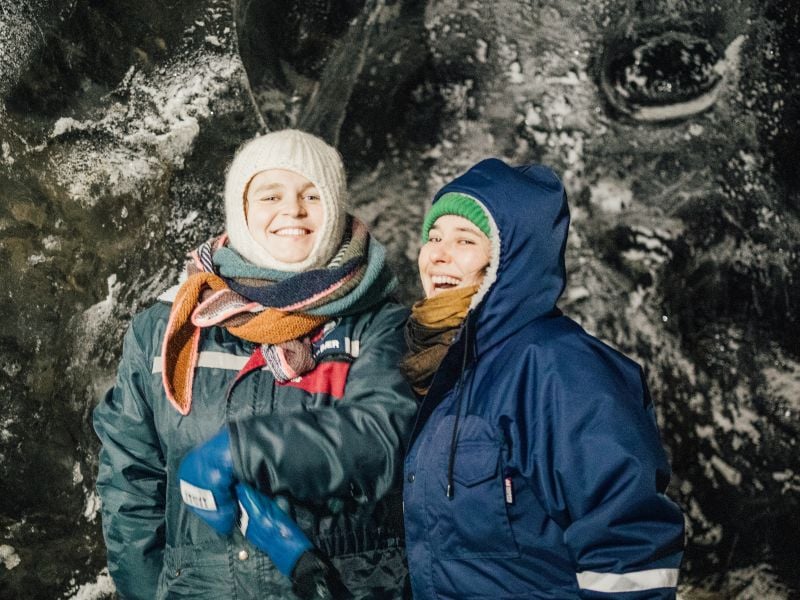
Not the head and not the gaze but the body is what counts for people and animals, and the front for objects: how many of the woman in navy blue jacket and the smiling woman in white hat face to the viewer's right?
0

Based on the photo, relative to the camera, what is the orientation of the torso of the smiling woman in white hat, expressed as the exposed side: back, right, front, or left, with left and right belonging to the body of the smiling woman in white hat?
front

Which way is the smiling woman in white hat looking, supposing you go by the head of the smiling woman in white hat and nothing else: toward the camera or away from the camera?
toward the camera

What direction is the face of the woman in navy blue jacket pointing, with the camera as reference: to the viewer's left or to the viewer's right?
to the viewer's left
